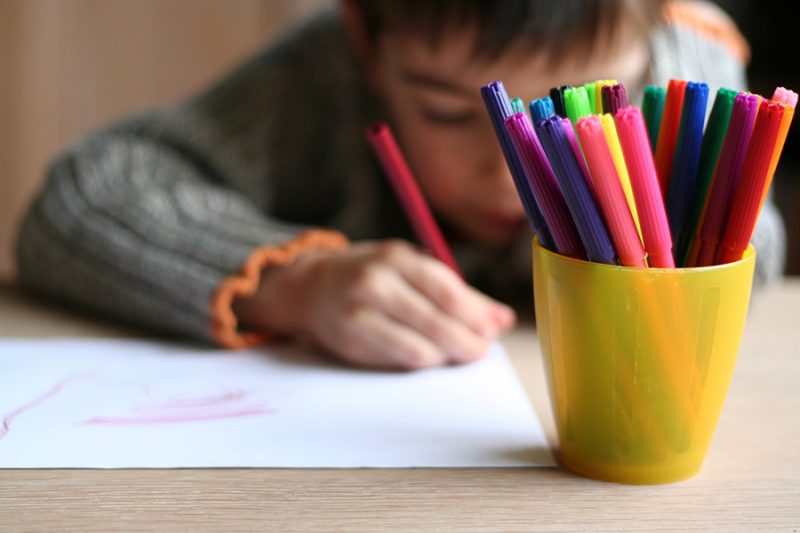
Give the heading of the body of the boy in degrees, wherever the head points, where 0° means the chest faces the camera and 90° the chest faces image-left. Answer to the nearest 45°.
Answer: approximately 0°
